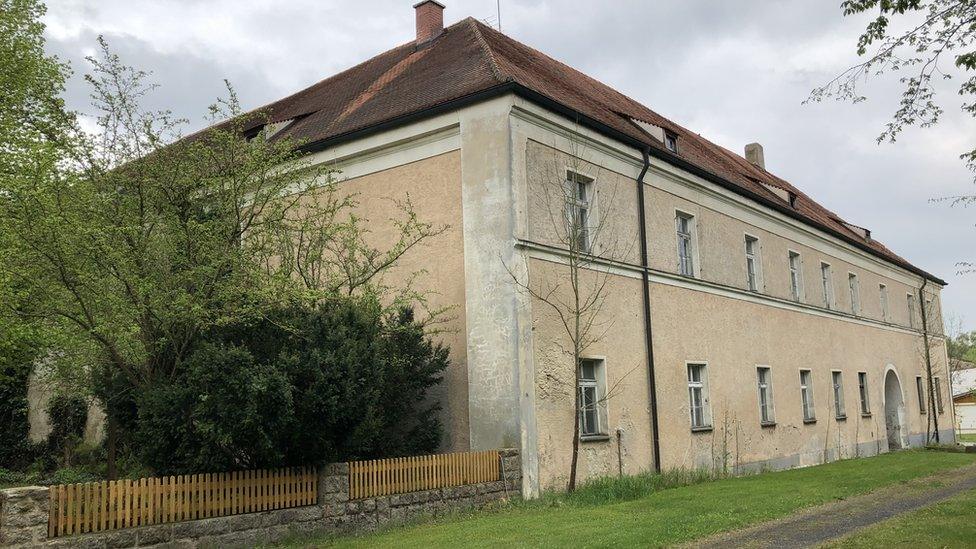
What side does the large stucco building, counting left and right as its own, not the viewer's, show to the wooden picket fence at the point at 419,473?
right

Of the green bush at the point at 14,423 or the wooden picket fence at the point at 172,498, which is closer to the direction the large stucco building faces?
the wooden picket fence

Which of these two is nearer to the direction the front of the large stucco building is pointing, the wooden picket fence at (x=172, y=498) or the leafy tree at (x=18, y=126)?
the wooden picket fence

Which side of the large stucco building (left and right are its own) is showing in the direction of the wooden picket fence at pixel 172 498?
right

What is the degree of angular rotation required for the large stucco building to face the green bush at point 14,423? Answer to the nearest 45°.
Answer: approximately 135° to its right

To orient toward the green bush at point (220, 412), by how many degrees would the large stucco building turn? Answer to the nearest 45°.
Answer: approximately 90° to its right

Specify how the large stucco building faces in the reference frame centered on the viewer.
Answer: facing the viewer and to the right of the viewer

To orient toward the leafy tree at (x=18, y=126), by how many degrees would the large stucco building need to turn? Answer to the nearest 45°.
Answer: approximately 135° to its right

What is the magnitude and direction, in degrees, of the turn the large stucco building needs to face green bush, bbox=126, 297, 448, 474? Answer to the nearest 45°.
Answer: approximately 90° to its right

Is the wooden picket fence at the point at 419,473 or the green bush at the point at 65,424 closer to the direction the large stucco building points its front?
the wooden picket fence
